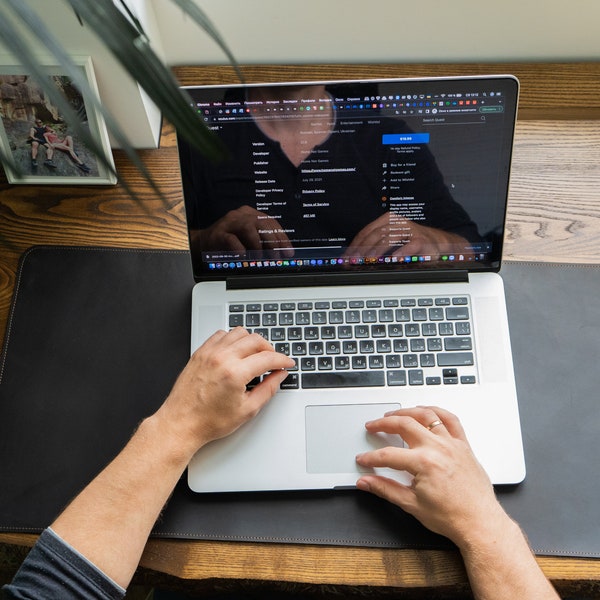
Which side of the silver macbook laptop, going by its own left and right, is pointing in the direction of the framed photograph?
right

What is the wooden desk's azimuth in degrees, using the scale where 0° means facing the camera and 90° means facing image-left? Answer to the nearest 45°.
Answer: approximately 0°

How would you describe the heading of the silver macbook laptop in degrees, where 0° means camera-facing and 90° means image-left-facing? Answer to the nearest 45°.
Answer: approximately 0°
